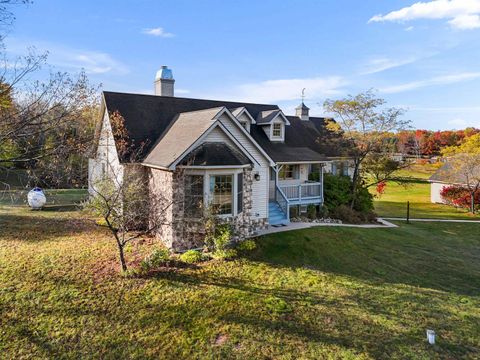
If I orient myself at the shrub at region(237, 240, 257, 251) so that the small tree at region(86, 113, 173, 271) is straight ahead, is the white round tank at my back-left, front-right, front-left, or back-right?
front-right

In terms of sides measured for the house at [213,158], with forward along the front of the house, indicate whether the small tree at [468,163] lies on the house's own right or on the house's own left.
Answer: on the house's own left

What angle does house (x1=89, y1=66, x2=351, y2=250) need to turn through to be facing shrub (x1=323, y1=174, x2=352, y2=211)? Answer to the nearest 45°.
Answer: approximately 90° to its left

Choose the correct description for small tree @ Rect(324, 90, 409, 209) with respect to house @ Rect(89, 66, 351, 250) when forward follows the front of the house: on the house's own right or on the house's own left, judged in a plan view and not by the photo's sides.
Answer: on the house's own left

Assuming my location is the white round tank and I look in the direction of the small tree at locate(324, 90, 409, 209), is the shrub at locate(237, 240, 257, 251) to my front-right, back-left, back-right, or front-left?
front-right

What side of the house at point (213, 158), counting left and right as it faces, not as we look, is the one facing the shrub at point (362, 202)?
left

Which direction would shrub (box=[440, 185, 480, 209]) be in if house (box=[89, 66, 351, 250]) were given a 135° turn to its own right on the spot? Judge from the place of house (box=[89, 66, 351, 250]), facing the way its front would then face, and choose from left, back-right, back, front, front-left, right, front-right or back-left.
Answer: back-right

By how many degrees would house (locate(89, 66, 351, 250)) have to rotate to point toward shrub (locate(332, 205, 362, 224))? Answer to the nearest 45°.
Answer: approximately 90° to its left

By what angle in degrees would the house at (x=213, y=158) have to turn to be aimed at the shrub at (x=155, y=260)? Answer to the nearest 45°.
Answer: approximately 45° to its right

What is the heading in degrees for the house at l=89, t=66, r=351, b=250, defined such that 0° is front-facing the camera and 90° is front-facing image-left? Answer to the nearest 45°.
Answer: approximately 315°
